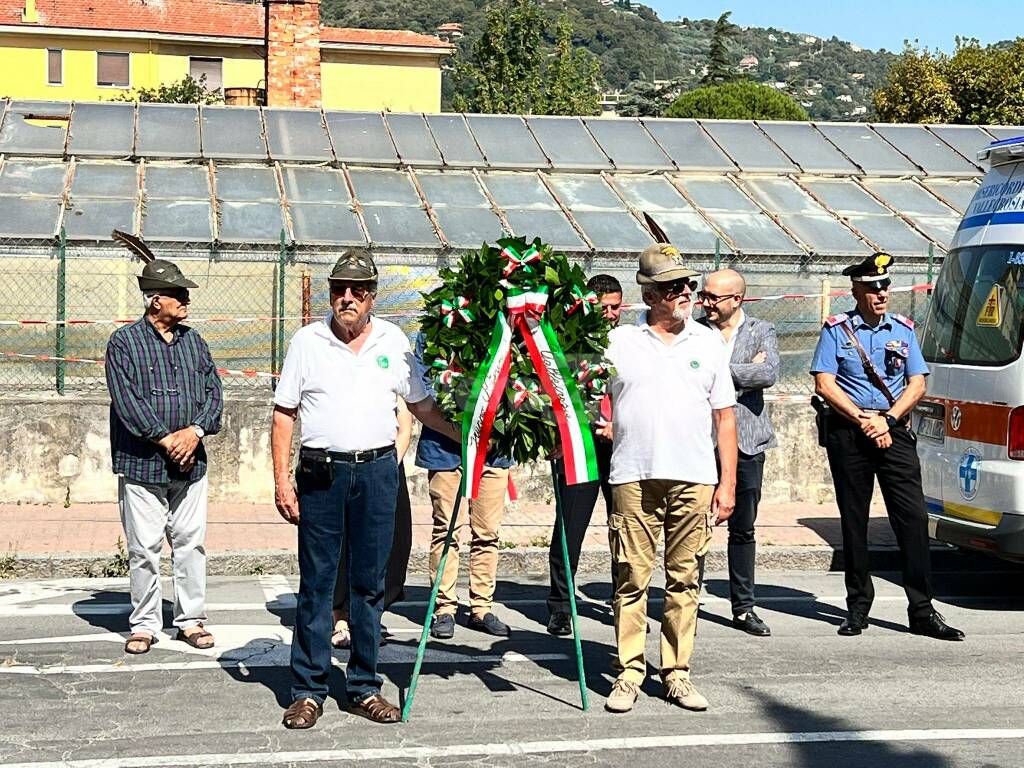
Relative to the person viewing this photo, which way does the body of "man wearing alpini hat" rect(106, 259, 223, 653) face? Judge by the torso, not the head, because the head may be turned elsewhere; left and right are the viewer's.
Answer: facing the viewer and to the right of the viewer

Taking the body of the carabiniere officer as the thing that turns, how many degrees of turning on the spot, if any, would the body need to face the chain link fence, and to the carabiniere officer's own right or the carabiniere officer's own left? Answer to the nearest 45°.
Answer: approximately 135° to the carabiniere officer's own right

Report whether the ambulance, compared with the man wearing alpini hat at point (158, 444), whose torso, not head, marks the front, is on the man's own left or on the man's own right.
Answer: on the man's own left

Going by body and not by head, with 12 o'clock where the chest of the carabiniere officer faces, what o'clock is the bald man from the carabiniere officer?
The bald man is roughly at 3 o'clock from the carabiniere officer.

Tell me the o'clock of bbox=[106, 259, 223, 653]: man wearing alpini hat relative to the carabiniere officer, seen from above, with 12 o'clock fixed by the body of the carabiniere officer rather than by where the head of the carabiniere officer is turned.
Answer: The man wearing alpini hat is roughly at 2 o'clock from the carabiniere officer.

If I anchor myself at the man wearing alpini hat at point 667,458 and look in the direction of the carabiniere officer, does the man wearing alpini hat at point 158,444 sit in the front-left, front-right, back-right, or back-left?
back-left

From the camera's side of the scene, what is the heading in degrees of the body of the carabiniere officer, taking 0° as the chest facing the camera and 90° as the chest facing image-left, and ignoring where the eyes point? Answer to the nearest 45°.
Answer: approximately 0°

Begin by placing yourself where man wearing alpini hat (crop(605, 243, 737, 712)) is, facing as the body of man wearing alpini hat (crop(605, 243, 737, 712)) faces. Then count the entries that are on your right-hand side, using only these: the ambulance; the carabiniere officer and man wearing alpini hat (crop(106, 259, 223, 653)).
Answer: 1

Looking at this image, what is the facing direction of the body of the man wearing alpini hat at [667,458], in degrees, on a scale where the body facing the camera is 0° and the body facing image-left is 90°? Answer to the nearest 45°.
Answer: approximately 0°

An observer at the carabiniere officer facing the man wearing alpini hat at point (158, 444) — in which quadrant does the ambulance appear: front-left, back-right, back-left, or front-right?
back-right

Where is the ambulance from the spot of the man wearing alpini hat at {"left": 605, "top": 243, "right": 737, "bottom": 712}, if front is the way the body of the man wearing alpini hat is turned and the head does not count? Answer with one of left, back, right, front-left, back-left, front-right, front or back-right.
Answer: back-left
